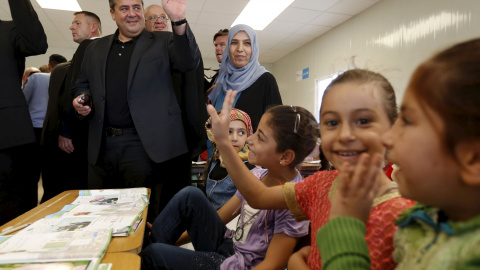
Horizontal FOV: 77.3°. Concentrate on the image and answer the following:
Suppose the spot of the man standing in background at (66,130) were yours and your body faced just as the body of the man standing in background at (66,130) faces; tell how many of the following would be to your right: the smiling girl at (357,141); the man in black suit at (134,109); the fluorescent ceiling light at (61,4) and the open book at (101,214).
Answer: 1

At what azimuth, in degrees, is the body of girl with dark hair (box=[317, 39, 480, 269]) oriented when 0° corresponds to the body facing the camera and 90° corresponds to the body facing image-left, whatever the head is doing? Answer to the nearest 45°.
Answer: approximately 90°

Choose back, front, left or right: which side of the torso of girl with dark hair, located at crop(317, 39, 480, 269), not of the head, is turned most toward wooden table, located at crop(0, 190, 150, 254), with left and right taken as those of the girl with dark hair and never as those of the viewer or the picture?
front

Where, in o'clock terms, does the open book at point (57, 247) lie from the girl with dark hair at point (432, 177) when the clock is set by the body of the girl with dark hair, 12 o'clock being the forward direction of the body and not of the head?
The open book is roughly at 12 o'clock from the girl with dark hair.

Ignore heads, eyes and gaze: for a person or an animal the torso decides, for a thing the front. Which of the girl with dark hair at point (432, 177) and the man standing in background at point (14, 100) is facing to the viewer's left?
the girl with dark hair
